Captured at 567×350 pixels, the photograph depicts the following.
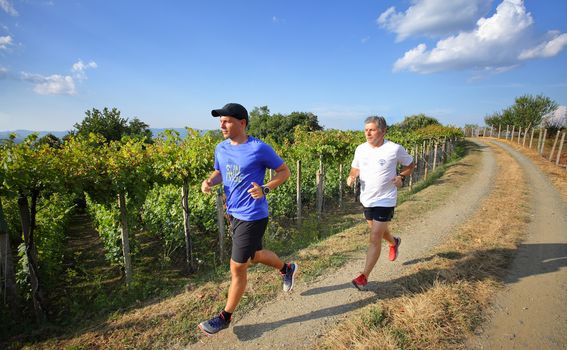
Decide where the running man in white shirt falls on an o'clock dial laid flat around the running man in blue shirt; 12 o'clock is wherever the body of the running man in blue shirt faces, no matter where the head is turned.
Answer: The running man in white shirt is roughly at 7 o'clock from the running man in blue shirt.

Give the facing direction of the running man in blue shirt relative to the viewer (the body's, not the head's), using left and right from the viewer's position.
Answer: facing the viewer and to the left of the viewer

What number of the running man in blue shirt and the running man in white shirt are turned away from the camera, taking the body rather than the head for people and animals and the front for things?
0

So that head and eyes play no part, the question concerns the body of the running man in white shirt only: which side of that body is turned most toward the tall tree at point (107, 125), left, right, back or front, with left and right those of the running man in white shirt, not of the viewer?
right

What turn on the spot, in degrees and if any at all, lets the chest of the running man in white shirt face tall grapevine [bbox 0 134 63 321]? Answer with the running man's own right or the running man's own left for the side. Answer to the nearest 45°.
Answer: approximately 45° to the running man's own right

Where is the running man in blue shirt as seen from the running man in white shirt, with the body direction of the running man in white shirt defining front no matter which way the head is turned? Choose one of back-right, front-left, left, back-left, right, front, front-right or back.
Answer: front

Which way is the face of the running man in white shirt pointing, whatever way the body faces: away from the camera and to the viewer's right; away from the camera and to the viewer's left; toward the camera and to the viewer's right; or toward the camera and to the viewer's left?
toward the camera and to the viewer's left

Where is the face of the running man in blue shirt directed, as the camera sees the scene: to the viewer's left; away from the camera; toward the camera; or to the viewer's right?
to the viewer's left
